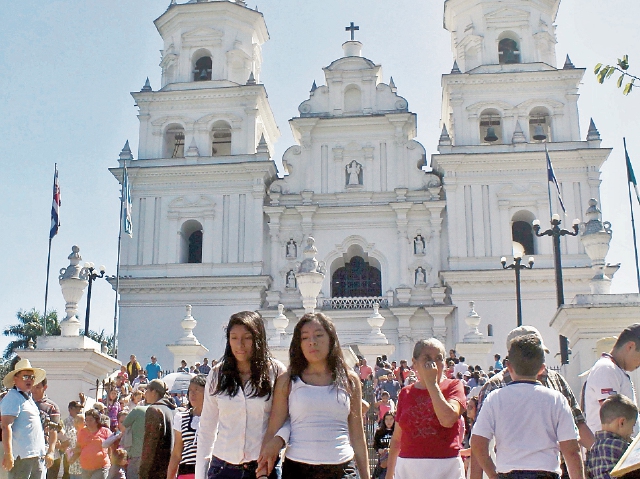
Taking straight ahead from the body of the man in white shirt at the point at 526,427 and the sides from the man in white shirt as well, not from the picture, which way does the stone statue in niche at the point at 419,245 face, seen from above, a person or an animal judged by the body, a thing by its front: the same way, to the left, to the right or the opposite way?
the opposite way

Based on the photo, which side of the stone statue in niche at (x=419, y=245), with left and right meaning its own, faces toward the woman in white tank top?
front

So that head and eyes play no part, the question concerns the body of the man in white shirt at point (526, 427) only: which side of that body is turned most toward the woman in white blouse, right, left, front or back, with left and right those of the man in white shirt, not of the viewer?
left

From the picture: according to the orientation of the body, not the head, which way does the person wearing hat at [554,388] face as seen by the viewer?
away from the camera

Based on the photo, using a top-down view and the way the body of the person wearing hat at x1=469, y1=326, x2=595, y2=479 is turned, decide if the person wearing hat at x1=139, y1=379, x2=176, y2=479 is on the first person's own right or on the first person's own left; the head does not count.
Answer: on the first person's own left

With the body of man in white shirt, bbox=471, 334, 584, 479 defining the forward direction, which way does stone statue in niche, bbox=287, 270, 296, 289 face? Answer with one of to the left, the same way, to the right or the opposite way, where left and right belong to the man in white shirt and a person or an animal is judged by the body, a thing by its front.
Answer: the opposite way

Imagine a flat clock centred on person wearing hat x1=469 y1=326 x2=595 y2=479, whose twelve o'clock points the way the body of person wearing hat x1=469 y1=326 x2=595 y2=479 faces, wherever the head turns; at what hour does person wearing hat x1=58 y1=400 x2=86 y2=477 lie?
person wearing hat x1=58 y1=400 x2=86 y2=477 is roughly at 10 o'clock from person wearing hat x1=469 y1=326 x2=595 y2=479.

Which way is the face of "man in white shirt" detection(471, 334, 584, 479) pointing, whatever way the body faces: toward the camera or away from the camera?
away from the camera

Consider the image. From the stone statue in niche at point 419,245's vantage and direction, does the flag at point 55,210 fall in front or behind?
in front
